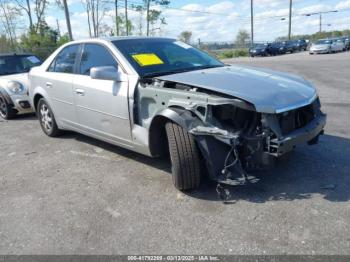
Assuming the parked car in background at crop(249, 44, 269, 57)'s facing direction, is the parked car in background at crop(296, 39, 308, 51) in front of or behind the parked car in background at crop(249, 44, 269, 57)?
behind

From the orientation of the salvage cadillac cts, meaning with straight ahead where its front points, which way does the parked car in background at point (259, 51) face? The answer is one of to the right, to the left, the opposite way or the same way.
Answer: to the right

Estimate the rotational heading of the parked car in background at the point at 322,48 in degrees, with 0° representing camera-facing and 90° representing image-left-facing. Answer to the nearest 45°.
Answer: approximately 45°

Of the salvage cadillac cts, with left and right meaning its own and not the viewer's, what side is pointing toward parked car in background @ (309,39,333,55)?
left

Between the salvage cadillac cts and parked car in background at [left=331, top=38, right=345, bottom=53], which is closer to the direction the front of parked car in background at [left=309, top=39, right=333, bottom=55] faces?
the salvage cadillac cts

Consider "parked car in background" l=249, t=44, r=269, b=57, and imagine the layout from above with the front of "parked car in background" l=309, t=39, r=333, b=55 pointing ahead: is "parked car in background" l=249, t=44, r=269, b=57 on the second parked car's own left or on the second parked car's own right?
on the second parked car's own right

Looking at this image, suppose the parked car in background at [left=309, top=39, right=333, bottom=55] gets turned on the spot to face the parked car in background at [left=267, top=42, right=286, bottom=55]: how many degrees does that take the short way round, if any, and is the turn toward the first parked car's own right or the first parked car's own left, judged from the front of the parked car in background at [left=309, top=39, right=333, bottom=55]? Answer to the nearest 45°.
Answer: approximately 90° to the first parked car's own right

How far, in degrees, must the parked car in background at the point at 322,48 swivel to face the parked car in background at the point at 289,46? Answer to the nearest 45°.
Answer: approximately 90° to its right

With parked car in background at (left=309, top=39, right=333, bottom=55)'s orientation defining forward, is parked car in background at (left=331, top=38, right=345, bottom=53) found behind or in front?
behind

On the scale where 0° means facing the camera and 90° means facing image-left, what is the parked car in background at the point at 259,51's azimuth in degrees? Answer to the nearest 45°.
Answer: approximately 45°

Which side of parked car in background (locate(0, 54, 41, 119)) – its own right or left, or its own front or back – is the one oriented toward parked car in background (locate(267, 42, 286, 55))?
left
